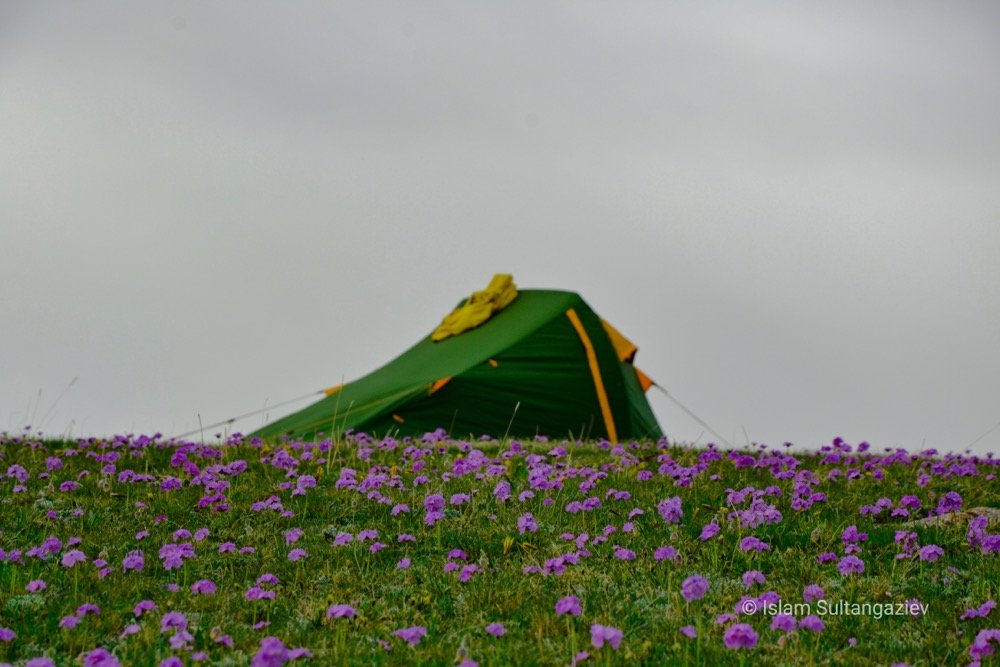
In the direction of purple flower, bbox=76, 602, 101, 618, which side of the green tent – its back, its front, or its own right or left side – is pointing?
right

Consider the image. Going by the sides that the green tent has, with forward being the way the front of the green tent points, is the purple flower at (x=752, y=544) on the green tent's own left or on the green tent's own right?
on the green tent's own right

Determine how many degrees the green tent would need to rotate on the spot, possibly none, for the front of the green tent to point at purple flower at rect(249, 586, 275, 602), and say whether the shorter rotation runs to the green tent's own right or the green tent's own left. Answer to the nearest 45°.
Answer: approximately 90° to the green tent's own right

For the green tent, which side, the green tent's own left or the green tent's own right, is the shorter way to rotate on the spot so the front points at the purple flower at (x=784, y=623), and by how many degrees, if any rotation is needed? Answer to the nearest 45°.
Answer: approximately 90° to the green tent's own right

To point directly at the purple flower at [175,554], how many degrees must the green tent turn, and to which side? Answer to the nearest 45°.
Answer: approximately 90° to its right

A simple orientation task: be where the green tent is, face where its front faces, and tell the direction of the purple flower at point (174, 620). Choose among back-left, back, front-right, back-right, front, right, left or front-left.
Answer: right

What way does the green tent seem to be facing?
to the viewer's right

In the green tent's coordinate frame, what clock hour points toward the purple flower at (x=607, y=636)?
The purple flower is roughly at 3 o'clock from the green tent.

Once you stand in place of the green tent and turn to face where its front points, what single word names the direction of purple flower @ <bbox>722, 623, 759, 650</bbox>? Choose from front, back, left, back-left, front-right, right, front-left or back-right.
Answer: right

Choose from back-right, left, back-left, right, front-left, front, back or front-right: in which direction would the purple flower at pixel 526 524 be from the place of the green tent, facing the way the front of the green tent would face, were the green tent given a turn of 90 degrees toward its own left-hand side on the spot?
back

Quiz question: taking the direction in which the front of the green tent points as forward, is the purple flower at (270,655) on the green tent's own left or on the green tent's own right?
on the green tent's own right

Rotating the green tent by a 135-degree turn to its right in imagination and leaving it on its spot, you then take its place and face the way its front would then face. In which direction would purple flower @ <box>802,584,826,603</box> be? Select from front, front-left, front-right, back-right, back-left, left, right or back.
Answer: front-left
